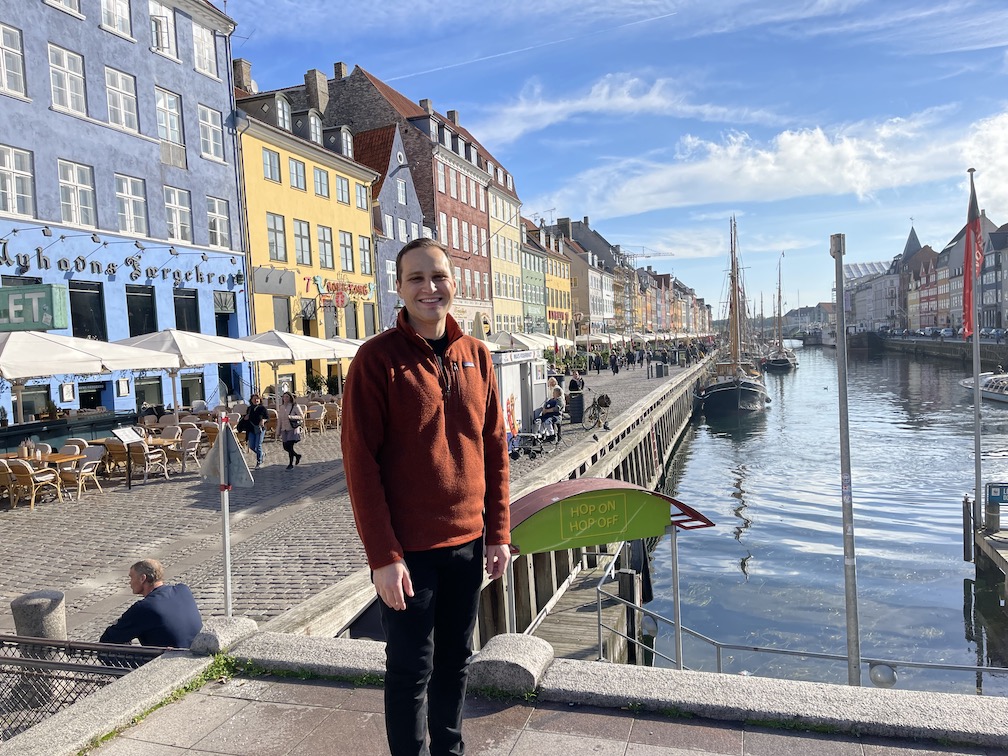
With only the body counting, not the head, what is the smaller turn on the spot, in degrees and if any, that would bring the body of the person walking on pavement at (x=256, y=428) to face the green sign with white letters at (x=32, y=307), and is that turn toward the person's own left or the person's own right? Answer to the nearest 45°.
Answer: approximately 90° to the person's own right

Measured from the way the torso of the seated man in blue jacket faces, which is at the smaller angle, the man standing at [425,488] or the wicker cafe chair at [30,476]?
the wicker cafe chair

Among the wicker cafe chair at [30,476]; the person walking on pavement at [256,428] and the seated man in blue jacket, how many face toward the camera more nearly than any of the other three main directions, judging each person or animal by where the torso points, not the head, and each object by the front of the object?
1

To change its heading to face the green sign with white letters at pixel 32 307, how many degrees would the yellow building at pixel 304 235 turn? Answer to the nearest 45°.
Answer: approximately 45° to its right

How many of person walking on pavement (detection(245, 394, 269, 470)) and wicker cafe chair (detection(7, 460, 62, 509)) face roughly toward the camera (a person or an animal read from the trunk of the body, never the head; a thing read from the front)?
1

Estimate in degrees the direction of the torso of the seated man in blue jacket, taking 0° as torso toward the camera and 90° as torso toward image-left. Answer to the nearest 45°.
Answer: approximately 135°

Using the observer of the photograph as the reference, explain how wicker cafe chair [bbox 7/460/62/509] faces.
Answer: facing away from the viewer and to the right of the viewer

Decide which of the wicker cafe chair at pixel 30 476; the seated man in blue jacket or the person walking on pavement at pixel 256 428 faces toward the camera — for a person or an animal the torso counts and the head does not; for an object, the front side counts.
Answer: the person walking on pavement

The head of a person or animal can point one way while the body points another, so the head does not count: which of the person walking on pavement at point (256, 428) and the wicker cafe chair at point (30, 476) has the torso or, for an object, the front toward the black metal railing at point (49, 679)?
the person walking on pavement

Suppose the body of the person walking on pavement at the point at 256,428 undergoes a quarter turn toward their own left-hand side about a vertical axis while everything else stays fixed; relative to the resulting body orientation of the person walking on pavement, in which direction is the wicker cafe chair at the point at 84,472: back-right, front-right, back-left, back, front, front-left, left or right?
back-right
